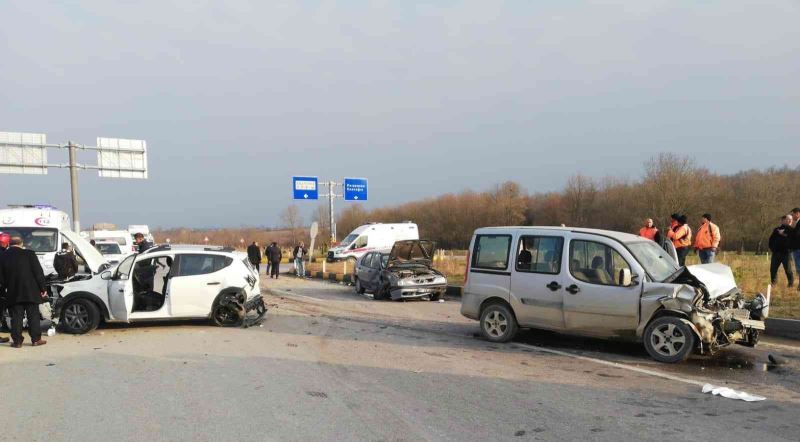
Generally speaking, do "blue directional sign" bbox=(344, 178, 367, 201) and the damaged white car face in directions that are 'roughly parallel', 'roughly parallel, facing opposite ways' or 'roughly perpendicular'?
roughly perpendicular

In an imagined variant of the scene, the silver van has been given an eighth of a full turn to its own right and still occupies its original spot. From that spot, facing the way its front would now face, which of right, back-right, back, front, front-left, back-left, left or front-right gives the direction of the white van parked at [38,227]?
right

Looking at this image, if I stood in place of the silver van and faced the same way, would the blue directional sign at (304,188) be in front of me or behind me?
behind

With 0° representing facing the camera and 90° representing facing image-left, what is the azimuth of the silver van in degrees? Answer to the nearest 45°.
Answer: approximately 315°

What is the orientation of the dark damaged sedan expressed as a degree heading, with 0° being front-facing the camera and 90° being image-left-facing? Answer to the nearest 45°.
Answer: approximately 315°
